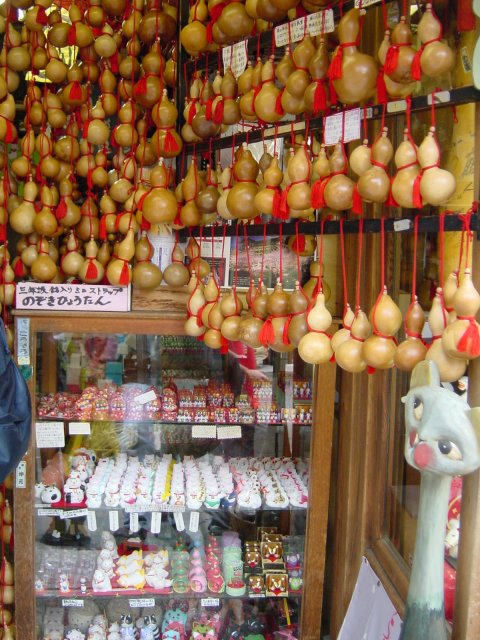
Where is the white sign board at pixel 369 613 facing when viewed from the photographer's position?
facing the viewer

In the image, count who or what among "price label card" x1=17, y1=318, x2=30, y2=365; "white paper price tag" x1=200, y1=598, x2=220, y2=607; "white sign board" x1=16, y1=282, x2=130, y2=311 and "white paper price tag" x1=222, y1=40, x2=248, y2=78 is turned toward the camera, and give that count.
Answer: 4

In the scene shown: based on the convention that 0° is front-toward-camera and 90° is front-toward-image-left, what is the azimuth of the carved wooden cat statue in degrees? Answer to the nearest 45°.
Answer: approximately 45°

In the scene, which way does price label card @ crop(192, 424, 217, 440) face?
toward the camera

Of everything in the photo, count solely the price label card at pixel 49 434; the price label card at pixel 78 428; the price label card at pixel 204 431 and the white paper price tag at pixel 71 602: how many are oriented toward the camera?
4

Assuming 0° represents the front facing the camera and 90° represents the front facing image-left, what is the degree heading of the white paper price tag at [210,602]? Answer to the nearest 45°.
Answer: approximately 0°

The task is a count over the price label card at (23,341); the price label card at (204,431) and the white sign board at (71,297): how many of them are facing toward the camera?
3

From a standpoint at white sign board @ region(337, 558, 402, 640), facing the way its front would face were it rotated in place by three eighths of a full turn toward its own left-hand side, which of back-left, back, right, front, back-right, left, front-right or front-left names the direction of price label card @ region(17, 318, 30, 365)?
back-left

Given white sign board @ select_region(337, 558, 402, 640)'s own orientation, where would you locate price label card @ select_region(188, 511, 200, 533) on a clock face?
The price label card is roughly at 4 o'clock from the white sign board.

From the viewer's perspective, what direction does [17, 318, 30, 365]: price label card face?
toward the camera
